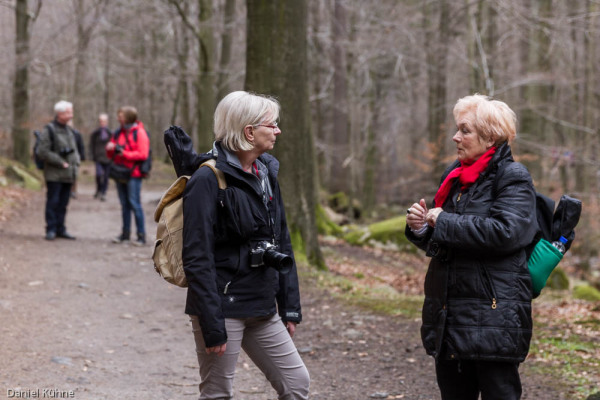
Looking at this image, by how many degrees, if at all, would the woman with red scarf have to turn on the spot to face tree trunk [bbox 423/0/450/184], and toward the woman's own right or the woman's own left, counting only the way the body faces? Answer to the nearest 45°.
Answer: approximately 135° to the woman's own right

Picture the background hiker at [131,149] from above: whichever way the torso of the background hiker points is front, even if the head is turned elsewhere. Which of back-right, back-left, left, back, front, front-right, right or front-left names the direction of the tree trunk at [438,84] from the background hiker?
back

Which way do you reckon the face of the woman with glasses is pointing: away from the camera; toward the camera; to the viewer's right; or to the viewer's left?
to the viewer's right

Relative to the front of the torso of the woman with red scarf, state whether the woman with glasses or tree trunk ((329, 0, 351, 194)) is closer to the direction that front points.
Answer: the woman with glasses

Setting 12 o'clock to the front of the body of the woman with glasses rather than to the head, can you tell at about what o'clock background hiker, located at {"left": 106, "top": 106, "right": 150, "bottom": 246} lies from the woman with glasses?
The background hiker is roughly at 7 o'clock from the woman with glasses.

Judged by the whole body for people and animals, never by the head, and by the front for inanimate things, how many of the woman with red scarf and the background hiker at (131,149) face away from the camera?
0

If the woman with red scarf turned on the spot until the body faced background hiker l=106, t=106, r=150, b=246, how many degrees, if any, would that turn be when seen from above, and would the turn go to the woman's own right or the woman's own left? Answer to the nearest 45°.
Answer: approximately 90° to the woman's own right

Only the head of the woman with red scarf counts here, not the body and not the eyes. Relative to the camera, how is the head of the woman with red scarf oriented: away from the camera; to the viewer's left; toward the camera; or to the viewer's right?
to the viewer's left

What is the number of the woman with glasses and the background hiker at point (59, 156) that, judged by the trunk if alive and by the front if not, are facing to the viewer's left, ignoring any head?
0

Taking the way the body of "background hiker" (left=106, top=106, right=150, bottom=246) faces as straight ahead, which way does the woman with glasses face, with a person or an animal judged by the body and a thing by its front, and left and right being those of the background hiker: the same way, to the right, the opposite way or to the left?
to the left

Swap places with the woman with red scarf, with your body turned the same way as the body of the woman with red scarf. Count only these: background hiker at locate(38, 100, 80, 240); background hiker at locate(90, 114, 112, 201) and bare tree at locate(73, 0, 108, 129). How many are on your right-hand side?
3

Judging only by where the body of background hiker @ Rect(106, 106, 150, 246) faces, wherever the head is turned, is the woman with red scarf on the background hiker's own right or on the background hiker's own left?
on the background hiker's own left

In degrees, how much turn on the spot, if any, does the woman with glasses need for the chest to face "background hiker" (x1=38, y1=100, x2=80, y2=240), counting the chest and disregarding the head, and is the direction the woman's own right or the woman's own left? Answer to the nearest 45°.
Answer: approximately 135° to the woman's own left

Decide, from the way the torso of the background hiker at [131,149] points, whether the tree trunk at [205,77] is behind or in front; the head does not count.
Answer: behind
